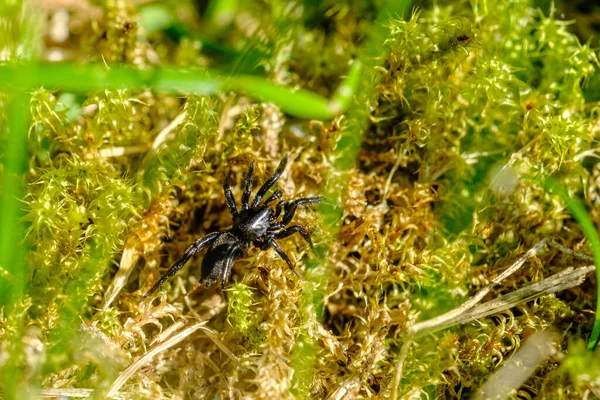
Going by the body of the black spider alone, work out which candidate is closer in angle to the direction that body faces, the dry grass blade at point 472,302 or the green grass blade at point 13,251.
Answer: the dry grass blade

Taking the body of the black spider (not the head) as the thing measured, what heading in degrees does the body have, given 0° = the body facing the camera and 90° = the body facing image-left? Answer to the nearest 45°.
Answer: approximately 225°

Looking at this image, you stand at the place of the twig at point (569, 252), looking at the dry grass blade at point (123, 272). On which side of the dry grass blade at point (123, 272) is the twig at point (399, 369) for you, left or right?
left

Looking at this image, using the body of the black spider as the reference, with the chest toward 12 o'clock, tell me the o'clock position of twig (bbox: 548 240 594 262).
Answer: The twig is roughly at 2 o'clock from the black spider.

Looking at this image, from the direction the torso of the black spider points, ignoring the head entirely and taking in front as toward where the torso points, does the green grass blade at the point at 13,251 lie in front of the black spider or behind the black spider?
behind

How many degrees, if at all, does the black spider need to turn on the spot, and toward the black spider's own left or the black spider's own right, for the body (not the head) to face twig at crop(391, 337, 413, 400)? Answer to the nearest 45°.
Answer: approximately 90° to the black spider's own right
